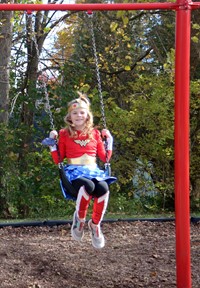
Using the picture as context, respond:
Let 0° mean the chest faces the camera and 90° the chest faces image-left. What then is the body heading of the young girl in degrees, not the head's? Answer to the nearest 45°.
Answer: approximately 0°

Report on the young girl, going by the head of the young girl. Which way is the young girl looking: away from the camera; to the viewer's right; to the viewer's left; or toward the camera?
toward the camera
